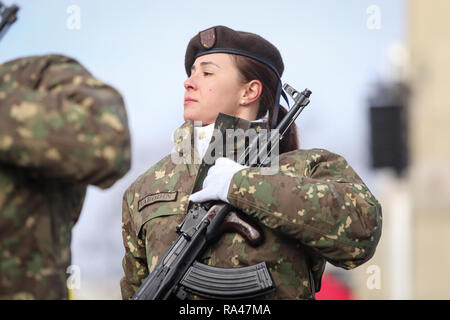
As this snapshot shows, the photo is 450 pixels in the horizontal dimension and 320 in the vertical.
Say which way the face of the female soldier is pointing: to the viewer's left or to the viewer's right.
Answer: to the viewer's left

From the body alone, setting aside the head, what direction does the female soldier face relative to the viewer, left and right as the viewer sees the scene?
facing the viewer and to the left of the viewer

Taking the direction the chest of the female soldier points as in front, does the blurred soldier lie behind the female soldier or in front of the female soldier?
in front
